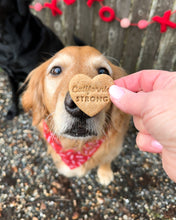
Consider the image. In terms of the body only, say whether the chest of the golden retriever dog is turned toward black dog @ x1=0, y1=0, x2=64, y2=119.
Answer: no

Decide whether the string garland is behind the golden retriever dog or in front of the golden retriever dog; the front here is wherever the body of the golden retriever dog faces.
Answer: behind

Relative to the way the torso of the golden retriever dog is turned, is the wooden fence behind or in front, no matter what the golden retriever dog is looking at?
behind

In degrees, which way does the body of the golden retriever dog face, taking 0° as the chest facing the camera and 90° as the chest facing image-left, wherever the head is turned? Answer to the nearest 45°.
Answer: approximately 0°
